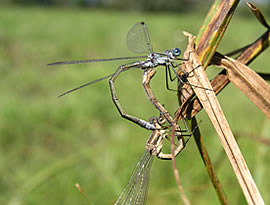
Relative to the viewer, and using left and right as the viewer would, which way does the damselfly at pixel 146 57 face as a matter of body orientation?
facing to the right of the viewer
